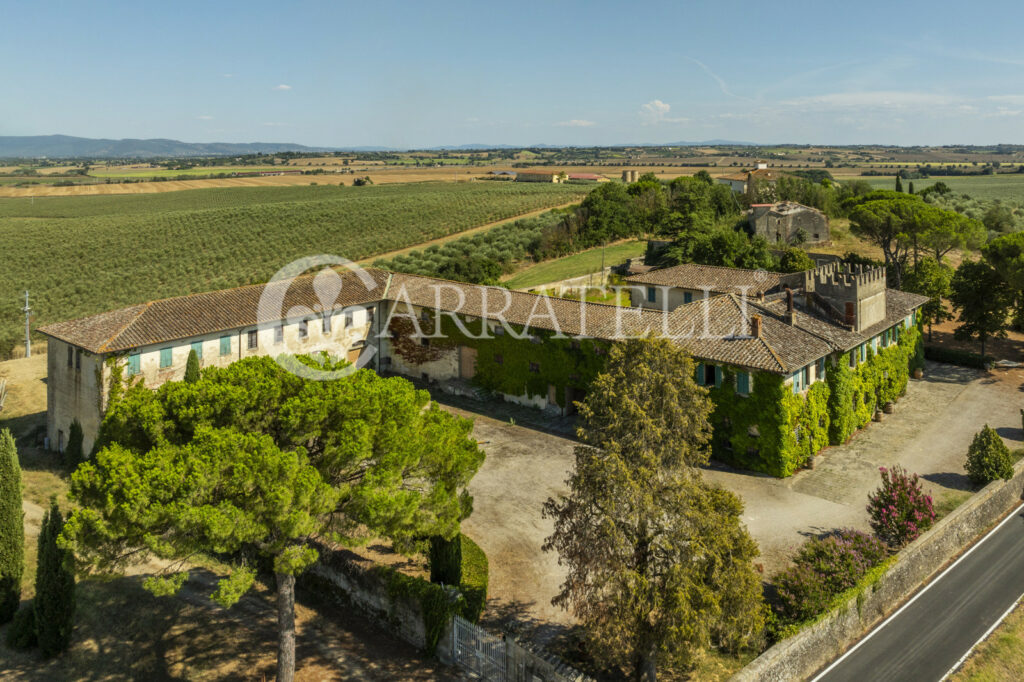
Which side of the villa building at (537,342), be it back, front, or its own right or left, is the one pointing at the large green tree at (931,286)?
left

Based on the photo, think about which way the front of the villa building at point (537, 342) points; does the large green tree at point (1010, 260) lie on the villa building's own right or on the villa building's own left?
on the villa building's own left

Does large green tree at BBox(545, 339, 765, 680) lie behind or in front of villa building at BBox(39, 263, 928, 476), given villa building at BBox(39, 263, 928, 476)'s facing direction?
in front
